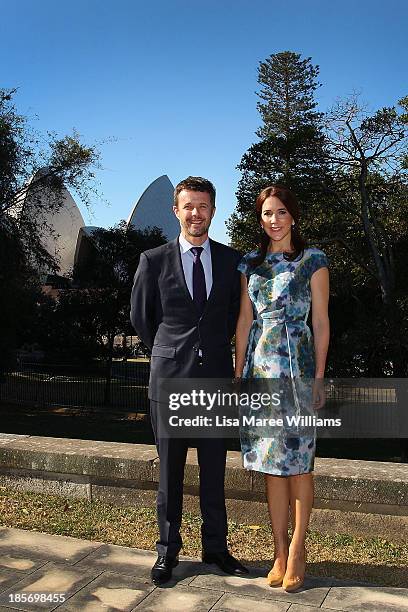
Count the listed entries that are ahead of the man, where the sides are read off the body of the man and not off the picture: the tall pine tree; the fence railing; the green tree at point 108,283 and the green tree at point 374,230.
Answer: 0

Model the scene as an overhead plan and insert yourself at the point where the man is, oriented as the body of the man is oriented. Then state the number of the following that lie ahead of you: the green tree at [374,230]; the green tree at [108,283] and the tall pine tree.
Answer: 0

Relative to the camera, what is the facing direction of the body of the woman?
toward the camera

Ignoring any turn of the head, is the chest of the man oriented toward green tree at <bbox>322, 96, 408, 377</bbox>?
no

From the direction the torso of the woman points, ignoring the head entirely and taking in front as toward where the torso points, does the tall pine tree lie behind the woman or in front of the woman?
behind

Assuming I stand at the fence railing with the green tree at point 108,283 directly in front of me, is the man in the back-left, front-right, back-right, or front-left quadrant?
back-right

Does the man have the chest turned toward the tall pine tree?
no

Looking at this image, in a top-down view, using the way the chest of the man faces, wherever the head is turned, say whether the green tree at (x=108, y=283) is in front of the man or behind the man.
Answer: behind

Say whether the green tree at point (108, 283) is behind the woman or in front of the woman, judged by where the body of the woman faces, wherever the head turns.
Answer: behind

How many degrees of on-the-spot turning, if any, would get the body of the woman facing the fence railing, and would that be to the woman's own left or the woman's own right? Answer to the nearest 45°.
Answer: approximately 180°

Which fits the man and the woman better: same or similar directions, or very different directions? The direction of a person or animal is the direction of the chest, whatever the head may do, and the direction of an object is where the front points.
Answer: same or similar directions

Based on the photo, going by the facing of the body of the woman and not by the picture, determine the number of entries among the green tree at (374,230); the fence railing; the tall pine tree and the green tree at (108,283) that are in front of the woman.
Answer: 0

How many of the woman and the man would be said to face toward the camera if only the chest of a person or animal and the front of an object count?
2

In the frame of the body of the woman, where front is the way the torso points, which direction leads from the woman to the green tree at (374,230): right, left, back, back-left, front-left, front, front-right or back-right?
back

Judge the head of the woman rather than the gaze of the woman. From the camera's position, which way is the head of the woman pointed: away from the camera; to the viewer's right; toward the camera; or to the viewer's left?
toward the camera

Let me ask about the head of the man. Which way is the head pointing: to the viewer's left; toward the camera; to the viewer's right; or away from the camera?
toward the camera

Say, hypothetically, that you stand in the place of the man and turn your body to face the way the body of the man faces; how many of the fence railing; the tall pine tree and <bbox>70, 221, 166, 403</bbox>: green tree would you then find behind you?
3
